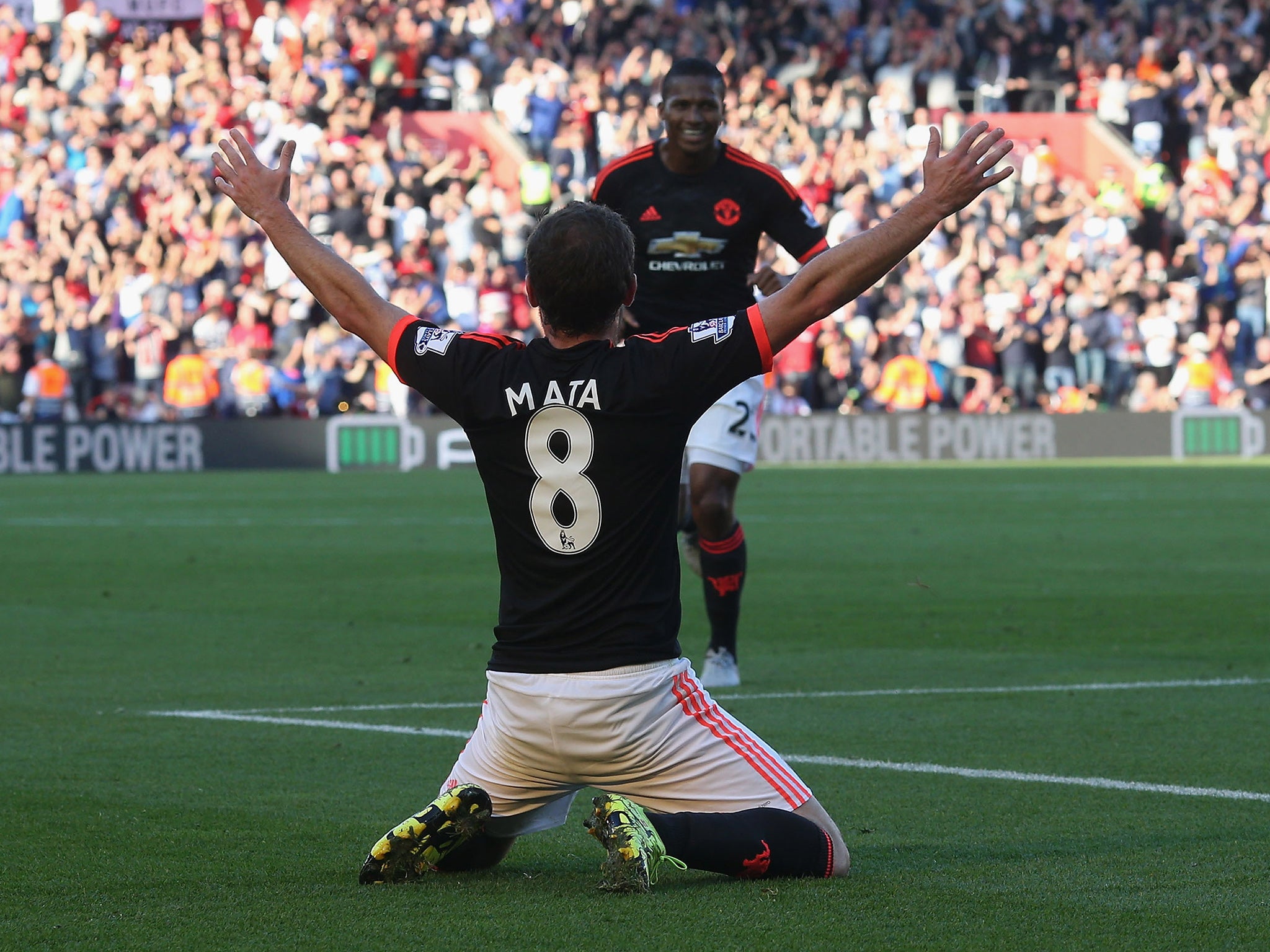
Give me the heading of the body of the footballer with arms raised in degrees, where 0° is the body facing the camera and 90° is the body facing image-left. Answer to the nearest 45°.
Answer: approximately 180°

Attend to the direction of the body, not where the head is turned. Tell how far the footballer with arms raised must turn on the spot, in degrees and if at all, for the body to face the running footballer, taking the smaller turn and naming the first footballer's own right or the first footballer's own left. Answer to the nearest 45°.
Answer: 0° — they already face them

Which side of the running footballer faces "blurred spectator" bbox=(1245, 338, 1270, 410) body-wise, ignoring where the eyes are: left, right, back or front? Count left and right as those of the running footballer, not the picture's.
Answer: back

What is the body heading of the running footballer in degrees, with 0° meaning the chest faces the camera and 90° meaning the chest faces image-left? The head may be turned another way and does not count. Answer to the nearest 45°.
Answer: approximately 0°

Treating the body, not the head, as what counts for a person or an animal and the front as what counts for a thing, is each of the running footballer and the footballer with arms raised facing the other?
yes

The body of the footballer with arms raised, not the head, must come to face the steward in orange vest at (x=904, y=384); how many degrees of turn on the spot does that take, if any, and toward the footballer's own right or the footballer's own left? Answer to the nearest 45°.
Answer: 0° — they already face them

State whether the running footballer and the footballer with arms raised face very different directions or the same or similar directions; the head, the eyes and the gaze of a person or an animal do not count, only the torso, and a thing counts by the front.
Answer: very different directions

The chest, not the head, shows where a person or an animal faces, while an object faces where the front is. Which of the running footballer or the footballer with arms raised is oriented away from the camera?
the footballer with arms raised

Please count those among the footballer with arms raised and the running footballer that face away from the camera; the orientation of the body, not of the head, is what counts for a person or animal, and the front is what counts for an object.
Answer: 1
